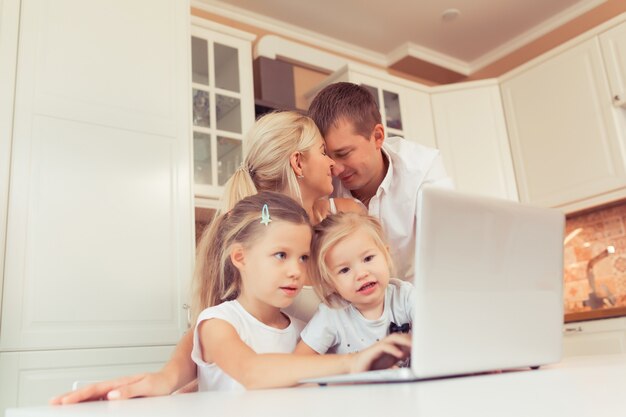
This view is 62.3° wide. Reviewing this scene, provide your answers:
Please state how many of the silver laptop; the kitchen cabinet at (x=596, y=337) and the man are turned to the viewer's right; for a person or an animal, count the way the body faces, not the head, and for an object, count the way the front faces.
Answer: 0

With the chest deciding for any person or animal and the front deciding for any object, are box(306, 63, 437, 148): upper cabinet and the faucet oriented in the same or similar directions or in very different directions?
same or similar directions

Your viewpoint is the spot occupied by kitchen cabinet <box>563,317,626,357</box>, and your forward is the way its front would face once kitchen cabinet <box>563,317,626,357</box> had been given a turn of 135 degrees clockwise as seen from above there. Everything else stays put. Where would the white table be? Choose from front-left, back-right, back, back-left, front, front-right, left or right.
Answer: back

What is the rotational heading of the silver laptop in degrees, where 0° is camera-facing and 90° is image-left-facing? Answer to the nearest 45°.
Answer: approximately 135°

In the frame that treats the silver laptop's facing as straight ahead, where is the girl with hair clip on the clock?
The girl with hair clip is roughly at 12 o'clock from the silver laptop.

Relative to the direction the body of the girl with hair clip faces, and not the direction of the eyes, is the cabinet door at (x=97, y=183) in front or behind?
behind

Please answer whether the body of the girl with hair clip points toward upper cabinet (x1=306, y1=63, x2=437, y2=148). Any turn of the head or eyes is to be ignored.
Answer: no

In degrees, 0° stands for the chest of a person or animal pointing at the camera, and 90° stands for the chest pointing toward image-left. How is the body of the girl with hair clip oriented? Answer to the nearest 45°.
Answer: approximately 315°

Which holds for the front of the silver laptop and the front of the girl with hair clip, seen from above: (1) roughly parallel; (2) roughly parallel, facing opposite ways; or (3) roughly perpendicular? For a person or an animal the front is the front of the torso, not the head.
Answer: roughly parallel, facing opposite ways

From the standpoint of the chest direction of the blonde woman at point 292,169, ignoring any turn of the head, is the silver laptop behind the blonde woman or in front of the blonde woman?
in front

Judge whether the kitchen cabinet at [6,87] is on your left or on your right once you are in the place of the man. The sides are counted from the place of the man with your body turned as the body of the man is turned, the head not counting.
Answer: on your right

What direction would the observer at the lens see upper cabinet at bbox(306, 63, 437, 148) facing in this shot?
facing the viewer and to the right of the viewer

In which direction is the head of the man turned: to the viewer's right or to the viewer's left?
to the viewer's left

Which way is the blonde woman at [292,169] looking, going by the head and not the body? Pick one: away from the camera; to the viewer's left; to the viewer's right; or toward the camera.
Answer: to the viewer's right

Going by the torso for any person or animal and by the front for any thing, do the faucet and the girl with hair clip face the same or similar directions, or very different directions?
same or similar directions
